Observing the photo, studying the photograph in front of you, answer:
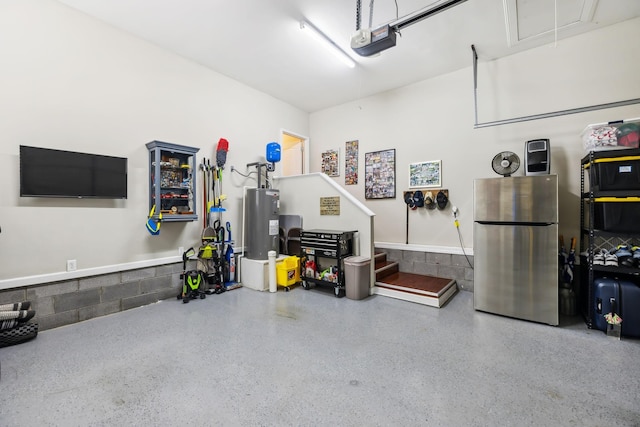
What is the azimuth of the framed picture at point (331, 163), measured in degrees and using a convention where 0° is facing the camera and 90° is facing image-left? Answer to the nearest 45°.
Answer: approximately 45°

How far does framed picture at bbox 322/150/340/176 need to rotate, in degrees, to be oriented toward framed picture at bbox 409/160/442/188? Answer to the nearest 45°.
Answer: approximately 90° to its left

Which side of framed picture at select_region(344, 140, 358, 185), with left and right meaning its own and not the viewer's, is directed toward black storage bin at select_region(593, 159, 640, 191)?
left

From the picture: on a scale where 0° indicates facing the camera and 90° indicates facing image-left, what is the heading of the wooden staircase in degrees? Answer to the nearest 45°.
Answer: approximately 315°

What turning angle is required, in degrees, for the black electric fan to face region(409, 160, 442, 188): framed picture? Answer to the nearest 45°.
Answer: approximately 135° to its right

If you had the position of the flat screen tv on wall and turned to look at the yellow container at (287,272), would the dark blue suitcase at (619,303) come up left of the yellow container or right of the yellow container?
right

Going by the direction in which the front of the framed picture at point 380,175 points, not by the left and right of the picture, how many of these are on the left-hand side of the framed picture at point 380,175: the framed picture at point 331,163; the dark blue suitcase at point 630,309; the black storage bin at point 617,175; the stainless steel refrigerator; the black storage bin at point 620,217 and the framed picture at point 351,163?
4

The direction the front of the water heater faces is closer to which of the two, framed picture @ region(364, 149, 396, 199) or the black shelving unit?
the black shelving unit

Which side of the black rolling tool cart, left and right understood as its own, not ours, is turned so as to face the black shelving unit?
left
